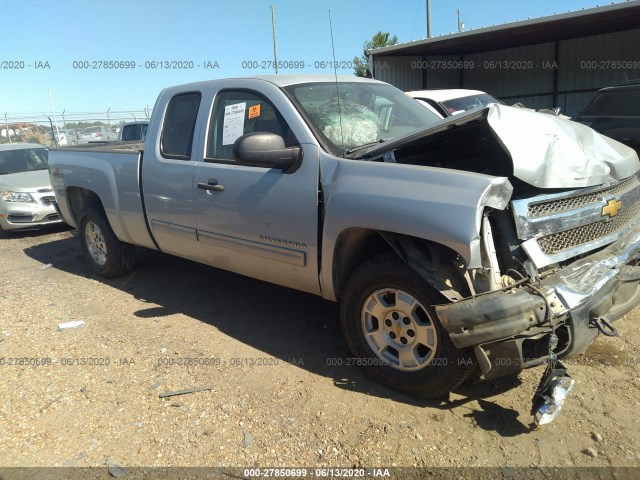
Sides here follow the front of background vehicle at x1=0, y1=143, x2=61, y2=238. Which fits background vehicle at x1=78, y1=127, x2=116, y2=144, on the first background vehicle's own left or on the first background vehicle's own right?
on the first background vehicle's own left

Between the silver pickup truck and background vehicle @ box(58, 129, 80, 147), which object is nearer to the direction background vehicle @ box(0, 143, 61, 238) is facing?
the silver pickup truck

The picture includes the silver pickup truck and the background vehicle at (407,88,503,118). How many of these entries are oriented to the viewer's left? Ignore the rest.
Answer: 0

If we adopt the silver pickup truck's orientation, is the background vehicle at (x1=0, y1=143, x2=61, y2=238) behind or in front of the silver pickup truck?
behind

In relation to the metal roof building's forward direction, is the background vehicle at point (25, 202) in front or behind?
in front

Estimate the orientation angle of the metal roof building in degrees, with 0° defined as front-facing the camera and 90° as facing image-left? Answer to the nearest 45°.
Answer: approximately 45°

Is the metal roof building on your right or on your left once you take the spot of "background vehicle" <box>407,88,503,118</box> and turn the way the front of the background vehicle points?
on your left

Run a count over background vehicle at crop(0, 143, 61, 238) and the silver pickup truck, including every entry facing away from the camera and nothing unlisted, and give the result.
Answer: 0

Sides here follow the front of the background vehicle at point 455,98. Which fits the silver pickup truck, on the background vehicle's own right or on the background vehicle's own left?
on the background vehicle's own right

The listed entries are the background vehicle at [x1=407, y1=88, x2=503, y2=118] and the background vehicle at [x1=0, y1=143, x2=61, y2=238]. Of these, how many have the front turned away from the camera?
0

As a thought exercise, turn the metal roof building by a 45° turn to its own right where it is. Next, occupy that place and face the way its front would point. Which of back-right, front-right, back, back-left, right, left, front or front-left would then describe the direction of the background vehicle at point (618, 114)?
left
